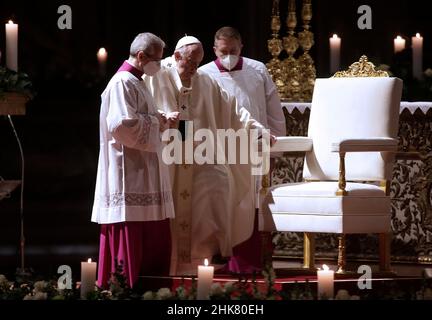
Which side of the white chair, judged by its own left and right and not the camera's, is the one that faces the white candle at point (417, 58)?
back

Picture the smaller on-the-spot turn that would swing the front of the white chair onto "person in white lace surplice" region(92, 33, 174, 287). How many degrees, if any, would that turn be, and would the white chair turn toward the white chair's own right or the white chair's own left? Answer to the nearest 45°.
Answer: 0° — it already faces them

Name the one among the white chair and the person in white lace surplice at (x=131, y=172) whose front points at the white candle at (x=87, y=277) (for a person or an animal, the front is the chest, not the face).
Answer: the white chair

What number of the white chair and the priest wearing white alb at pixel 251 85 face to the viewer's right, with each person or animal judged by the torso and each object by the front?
0

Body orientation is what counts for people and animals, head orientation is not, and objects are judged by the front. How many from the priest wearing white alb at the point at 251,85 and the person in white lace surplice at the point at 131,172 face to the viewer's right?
1

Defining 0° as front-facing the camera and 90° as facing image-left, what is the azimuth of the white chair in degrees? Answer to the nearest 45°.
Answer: approximately 45°

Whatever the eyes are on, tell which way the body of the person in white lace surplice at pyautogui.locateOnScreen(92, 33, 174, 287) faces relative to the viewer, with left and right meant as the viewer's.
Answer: facing to the right of the viewer

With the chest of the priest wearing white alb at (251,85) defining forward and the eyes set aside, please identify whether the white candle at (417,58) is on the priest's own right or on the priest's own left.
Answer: on the priest's own left

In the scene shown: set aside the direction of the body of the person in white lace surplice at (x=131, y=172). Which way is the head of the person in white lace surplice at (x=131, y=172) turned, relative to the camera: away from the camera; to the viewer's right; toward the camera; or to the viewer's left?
to the viewer's right

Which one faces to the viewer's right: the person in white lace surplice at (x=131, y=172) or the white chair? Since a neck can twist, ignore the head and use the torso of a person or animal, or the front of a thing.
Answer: the person in white lace surplice
